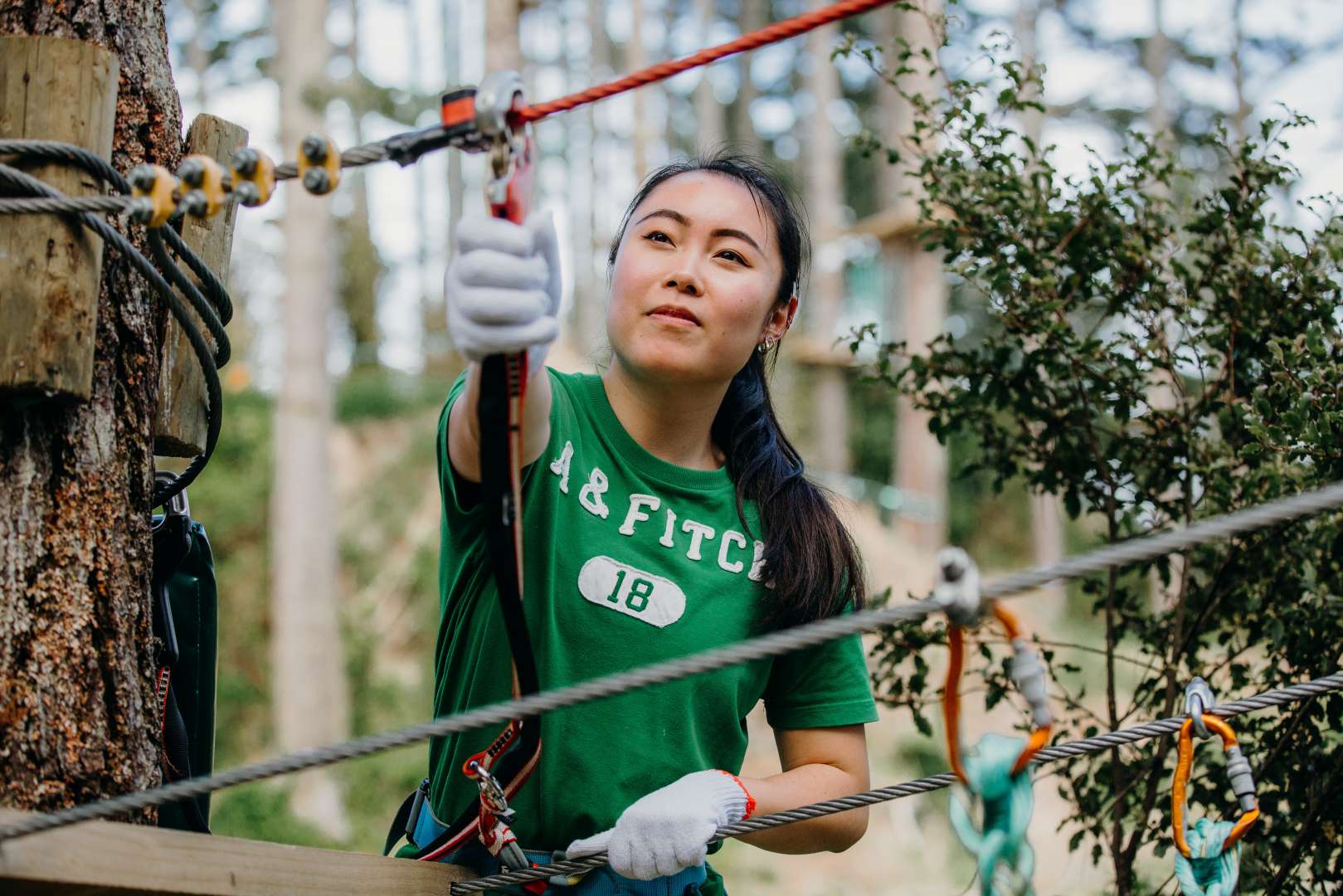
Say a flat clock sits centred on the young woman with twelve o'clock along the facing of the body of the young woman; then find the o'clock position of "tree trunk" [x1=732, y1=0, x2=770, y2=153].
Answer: The tree trunk is roughly at 6 o'clock from the young woman.

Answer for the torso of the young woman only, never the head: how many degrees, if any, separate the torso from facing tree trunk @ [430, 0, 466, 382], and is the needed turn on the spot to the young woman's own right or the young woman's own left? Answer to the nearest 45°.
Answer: approximately 180°

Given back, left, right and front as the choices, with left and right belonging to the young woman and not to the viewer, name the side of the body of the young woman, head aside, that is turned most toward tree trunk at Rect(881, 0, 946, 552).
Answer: back

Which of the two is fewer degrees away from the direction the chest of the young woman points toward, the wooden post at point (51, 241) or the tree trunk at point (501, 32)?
the wooden post

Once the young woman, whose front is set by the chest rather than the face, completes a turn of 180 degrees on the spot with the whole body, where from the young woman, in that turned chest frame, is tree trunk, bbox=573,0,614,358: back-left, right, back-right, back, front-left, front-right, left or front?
front

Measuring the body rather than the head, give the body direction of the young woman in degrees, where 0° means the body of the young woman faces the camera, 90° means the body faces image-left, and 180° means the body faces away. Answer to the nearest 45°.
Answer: approximately 0°
